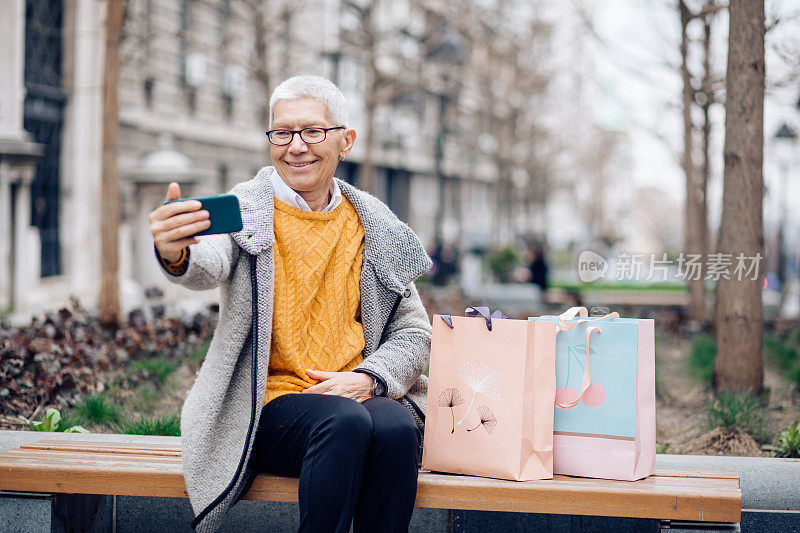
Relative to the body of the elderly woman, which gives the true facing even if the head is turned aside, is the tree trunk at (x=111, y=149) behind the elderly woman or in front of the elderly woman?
behind

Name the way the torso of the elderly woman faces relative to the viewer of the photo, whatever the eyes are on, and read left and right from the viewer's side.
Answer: facing the viewer

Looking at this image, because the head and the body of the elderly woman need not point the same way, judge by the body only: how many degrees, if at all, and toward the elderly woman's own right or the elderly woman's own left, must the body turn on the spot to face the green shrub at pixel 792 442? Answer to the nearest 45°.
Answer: approximately 90° to the elderly woman's own left

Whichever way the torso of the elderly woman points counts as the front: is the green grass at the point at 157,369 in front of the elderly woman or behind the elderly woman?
behind

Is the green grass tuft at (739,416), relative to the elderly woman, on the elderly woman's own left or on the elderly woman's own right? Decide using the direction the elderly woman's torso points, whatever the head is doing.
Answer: on the elderly woman's own left

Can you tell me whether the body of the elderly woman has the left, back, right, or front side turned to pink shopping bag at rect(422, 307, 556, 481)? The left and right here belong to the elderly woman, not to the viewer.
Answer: left

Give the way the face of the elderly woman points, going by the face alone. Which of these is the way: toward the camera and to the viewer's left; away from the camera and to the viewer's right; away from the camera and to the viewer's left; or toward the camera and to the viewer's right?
toward the camera and to the viewer's left

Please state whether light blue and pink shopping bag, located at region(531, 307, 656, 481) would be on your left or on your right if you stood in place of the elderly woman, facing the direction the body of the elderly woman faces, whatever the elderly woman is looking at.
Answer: on your left

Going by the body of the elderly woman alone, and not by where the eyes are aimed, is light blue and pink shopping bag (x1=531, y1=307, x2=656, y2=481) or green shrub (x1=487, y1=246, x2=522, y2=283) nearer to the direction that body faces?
the light blue and pink shopping bag

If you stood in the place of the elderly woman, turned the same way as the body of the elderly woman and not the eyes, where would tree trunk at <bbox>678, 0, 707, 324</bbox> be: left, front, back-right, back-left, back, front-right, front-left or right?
back-left

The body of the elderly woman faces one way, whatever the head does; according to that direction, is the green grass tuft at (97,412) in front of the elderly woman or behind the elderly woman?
behind

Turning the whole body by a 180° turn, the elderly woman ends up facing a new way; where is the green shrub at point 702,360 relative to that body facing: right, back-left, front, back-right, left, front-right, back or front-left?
front-right
